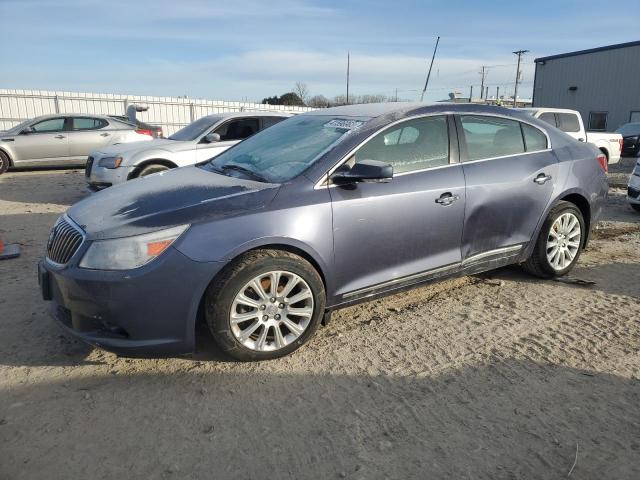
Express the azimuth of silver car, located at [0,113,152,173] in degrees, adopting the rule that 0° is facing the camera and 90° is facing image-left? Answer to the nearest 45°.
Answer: approximately 90°

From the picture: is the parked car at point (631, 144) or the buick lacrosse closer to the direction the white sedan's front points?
the buick lacrosse

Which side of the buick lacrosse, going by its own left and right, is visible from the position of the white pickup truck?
back

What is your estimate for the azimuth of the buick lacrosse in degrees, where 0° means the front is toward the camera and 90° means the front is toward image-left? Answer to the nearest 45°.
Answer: approximately 45°

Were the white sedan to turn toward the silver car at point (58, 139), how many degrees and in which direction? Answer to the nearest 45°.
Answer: approximately 90° to its right

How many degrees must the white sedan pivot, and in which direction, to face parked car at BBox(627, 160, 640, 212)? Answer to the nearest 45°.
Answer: approximately 135° to its left

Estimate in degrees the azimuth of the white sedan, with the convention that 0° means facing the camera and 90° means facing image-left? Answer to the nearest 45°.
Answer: approximately 45°

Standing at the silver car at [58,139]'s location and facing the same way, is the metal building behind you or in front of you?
behind

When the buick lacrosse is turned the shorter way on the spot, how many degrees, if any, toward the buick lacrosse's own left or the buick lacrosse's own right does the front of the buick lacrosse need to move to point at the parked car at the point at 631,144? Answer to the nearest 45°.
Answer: approximately 180°

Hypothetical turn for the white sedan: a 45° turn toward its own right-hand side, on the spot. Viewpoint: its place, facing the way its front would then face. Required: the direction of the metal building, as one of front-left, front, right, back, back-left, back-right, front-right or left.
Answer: back-right

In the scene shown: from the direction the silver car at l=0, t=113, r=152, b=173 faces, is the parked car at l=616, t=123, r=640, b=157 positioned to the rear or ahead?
to the rear

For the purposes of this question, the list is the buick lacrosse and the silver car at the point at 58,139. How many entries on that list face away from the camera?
0

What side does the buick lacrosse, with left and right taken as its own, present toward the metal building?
back
